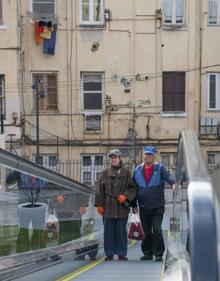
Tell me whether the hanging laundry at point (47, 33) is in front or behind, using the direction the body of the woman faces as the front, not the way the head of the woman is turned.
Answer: behind

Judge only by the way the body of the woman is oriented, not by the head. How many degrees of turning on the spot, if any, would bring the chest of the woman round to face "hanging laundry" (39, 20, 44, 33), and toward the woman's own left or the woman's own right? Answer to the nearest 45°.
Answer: approximately 180°

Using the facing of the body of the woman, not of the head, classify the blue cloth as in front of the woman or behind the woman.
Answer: behind

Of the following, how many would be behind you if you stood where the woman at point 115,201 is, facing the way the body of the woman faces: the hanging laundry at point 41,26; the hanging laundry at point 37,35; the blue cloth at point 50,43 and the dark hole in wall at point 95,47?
4

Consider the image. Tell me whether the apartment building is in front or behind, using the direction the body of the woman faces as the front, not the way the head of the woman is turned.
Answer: behind

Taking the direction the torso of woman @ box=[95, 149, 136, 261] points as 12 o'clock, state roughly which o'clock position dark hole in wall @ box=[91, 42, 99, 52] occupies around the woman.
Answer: The dark hole in wall is roughly at 6 o'clock from the woman.

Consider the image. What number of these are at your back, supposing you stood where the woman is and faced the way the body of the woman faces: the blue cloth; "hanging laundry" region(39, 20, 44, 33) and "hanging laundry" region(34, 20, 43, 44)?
3

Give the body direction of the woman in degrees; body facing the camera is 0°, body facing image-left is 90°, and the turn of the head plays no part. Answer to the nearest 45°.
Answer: approximately 0°
